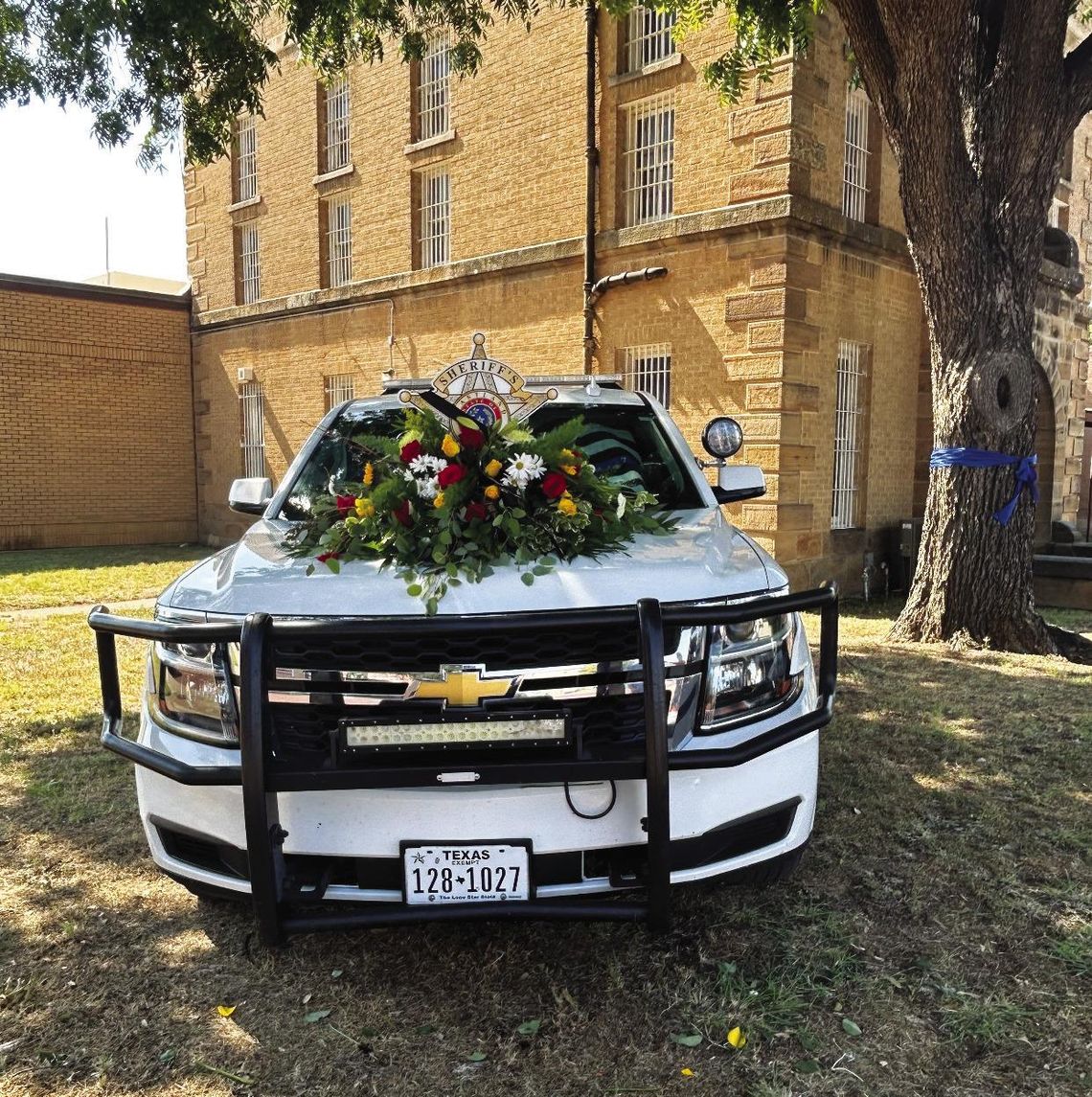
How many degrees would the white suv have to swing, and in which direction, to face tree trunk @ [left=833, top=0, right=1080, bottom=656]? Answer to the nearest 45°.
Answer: approximately 135° to its left

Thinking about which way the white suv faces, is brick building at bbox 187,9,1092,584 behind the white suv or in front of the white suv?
behind

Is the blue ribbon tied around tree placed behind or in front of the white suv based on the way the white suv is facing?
behind

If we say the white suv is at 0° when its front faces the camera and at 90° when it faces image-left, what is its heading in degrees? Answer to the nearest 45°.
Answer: approximately 0°
